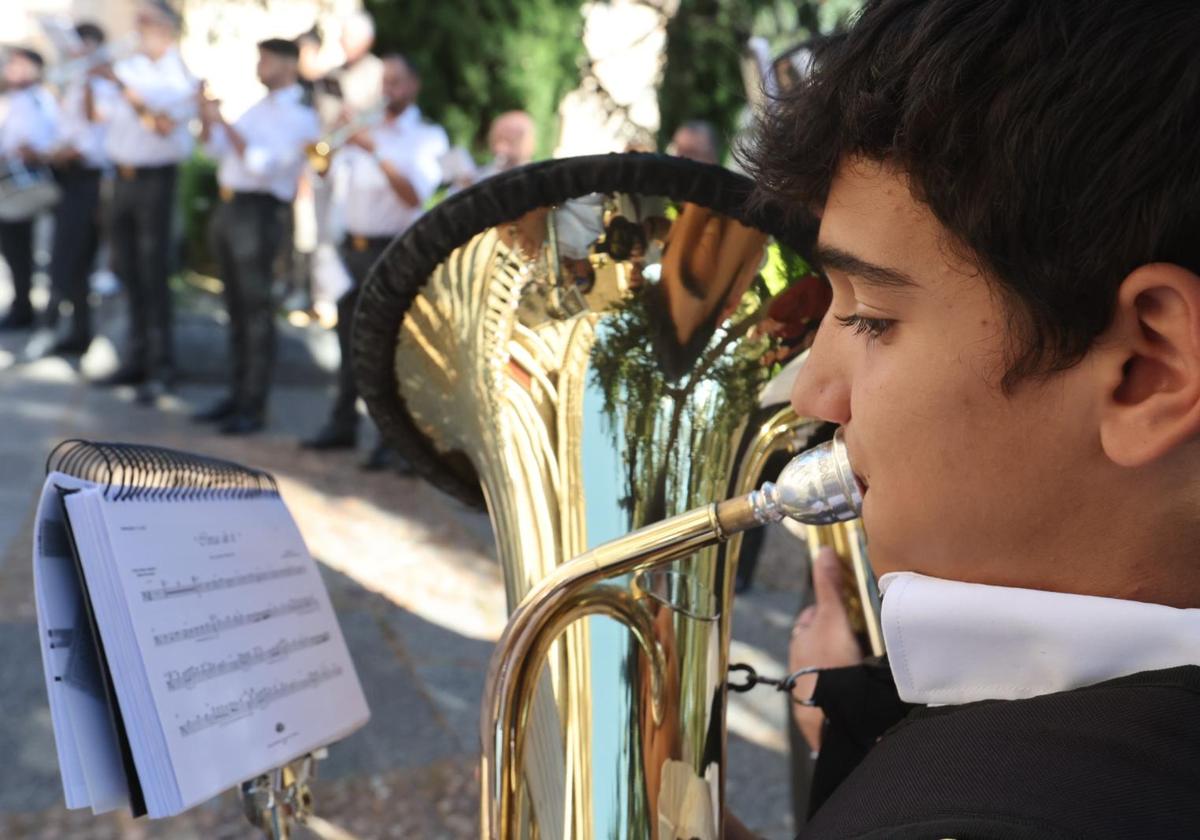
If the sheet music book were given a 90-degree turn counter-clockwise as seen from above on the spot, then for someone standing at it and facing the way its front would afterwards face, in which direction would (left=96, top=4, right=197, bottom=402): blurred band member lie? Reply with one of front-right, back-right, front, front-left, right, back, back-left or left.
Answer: front-left

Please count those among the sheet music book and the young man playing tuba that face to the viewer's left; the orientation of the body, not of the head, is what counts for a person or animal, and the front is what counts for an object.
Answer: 1

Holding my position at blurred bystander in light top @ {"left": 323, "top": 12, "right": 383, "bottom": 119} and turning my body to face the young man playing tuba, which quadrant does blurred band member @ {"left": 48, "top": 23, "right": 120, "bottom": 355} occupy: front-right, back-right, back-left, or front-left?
back-right

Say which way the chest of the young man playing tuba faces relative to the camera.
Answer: to the viewer's left

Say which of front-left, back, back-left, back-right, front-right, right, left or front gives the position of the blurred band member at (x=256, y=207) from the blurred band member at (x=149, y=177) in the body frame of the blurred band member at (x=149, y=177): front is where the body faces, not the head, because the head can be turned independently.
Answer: left

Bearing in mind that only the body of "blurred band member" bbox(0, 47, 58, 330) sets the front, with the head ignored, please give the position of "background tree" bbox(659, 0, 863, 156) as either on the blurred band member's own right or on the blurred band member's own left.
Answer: on the blurred band member's own left
